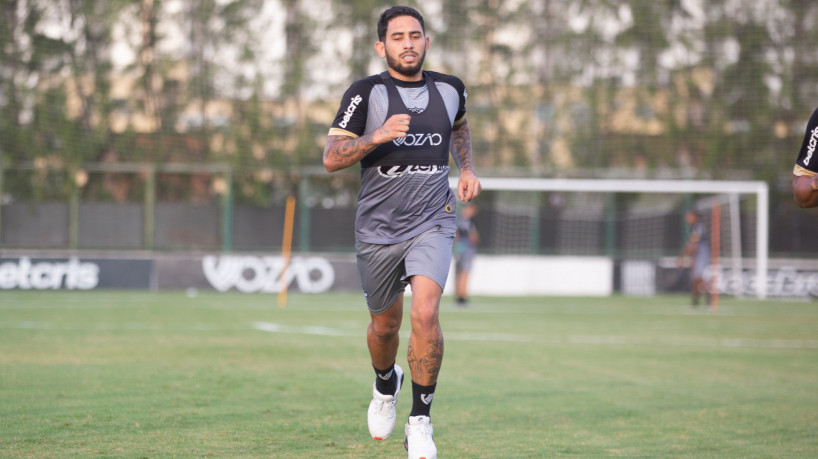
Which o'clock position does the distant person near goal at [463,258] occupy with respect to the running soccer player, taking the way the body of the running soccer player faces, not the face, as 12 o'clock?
The distant person near goal is roughly at 6 o'clock from the running soccer player.

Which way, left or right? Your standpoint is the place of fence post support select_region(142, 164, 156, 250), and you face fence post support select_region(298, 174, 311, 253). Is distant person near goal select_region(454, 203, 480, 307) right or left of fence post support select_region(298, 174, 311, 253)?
right

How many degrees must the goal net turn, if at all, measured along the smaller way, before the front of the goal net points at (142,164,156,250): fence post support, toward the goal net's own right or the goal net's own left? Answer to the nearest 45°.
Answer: approximately 90° to the goal net's own right

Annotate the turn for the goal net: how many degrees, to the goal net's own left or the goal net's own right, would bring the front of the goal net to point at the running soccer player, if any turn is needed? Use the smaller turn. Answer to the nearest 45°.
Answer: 0° — it already faces them

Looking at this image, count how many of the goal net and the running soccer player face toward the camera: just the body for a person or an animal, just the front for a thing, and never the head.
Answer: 2

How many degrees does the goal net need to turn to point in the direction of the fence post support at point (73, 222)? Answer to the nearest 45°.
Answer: approximately 90° to its right

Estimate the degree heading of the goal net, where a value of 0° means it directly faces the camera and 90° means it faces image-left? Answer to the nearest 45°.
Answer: approximately 0°

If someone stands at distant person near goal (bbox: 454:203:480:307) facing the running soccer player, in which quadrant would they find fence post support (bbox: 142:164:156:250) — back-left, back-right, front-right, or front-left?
back-right

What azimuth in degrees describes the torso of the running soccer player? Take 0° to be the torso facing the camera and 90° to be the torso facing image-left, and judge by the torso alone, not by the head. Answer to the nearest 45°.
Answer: approximately 0°

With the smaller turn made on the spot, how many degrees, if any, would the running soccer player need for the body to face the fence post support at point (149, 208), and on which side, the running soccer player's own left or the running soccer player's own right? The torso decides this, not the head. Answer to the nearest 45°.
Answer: approximately 180°

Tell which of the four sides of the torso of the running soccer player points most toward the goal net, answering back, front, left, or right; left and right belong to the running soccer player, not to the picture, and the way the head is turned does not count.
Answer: back

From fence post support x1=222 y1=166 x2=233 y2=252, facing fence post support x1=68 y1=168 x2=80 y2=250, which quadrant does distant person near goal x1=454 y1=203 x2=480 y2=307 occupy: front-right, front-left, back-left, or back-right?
back-left

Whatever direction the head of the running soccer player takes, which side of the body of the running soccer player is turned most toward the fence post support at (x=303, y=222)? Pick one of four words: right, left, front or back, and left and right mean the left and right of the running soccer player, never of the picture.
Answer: back
